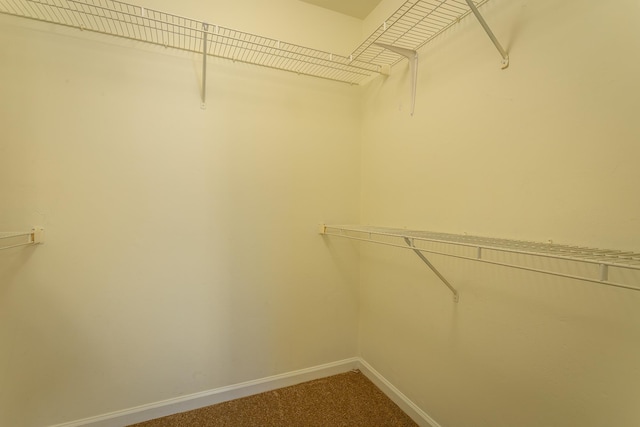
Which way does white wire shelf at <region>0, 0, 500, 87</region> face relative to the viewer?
toward the camera

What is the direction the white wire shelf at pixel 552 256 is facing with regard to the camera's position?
facing the viewer and to the left of the viewer

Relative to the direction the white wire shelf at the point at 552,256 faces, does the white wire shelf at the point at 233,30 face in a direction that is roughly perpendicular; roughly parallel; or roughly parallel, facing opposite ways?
roughly perpendicular

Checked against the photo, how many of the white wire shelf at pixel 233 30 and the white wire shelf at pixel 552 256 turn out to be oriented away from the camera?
0

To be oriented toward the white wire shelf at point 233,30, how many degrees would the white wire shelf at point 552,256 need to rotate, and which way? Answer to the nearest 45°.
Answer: approximately 45° to its right

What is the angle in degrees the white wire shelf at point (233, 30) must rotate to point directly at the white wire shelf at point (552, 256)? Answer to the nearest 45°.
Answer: approximately 45° to its left
